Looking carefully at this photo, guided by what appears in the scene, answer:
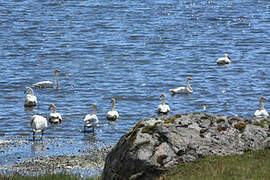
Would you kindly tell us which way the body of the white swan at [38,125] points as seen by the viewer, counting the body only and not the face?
away from the camera

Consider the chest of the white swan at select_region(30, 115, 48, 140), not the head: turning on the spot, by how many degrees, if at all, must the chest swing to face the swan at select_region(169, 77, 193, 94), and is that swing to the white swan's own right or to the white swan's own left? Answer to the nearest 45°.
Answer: approximately 45° to the white swan's own right

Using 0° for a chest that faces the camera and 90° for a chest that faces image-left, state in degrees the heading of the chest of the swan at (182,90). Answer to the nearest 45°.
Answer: approximately 270°

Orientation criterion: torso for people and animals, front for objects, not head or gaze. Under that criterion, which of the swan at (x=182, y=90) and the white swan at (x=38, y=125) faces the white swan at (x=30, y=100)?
the white swan at (x=38, y=125)

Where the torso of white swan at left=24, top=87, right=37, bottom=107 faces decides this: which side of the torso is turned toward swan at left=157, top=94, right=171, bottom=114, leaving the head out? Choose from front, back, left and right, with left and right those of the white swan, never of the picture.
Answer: right

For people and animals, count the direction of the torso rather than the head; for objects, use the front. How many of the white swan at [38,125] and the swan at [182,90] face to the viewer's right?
1

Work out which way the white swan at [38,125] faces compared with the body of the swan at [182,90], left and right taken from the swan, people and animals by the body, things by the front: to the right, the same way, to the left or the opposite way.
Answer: to the left

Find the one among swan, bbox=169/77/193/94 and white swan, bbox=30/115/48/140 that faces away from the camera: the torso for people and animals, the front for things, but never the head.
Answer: the white swan

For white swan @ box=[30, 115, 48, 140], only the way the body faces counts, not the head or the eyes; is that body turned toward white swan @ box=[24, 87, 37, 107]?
yes

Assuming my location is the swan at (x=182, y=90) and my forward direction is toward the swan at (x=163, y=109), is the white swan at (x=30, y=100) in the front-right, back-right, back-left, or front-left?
front-right

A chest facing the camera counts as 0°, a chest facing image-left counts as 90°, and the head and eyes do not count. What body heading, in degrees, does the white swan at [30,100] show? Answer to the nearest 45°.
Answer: approximately 45°

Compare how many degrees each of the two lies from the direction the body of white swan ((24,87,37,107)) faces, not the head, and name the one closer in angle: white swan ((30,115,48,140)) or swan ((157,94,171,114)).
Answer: the white swan

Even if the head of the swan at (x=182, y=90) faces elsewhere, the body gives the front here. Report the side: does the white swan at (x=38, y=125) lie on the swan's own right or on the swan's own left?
on the swan's own right
